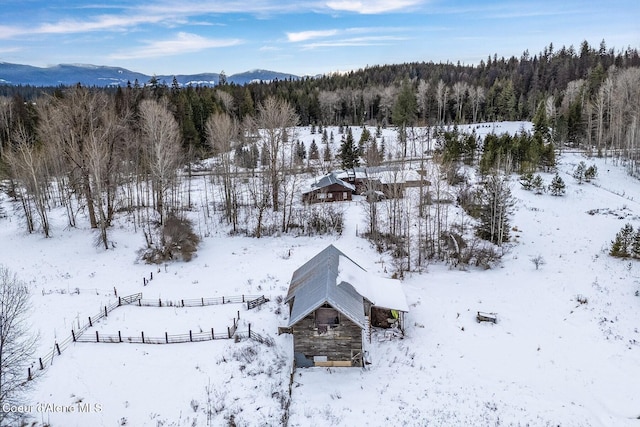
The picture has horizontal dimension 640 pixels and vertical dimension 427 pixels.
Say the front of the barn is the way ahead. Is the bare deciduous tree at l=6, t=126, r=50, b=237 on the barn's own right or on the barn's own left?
on the barn's own right

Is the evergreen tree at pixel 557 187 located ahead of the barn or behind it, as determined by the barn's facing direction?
behind

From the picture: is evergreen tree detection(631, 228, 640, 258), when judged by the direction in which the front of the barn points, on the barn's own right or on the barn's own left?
on the barn's own left

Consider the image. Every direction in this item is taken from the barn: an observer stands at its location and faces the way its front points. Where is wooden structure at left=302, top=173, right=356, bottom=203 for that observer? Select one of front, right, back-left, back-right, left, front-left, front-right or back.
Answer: back

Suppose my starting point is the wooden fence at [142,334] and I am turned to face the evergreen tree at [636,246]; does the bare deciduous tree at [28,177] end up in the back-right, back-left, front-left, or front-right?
back-left

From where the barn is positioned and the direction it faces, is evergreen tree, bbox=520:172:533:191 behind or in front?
behind

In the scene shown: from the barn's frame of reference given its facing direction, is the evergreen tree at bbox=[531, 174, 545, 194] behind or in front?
behind

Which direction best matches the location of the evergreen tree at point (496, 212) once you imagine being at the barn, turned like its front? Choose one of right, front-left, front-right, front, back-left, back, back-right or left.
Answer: back-left

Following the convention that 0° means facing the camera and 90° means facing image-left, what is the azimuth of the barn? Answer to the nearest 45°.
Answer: approximately 0°
